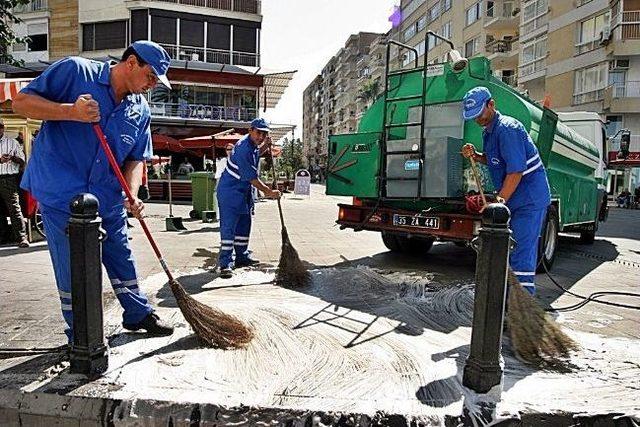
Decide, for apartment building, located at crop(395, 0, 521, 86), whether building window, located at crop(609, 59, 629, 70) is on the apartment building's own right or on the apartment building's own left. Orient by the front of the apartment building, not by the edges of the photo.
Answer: on the apartment building's own left

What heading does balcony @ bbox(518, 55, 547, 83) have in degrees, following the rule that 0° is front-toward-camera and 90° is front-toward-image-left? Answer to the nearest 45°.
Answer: approximately 45°

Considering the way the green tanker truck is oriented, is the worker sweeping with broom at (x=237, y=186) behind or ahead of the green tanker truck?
behind

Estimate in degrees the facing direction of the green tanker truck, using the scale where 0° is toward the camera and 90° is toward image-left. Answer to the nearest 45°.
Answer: approximately 225°

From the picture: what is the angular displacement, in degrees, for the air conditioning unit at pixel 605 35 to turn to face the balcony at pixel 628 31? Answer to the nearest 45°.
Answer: approximately 90° to its left

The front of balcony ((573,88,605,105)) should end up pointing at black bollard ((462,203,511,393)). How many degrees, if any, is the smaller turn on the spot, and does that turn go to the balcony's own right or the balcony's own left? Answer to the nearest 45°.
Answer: approximately 45° to the balcony's own left

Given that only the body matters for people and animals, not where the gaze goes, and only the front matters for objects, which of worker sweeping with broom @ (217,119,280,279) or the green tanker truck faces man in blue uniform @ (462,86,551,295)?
the worker sweeping with broom
